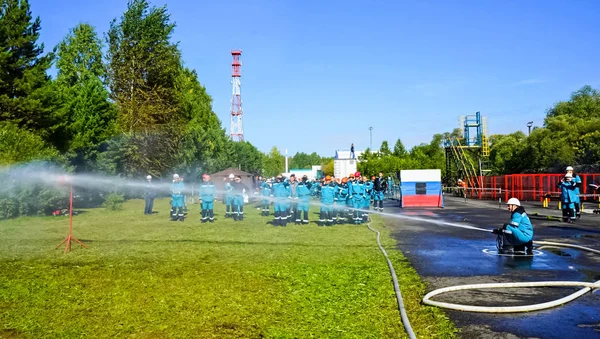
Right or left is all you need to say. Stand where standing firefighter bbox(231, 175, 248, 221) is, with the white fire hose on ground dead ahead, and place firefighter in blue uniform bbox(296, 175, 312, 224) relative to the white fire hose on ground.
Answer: left

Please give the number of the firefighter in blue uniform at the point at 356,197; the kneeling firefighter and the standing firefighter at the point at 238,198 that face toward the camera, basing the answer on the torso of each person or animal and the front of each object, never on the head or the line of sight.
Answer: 2

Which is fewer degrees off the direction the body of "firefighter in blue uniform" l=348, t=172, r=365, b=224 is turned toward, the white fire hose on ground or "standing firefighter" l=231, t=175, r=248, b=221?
the white fire hose on ground

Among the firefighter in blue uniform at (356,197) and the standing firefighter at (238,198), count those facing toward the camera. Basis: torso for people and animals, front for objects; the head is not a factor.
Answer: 2

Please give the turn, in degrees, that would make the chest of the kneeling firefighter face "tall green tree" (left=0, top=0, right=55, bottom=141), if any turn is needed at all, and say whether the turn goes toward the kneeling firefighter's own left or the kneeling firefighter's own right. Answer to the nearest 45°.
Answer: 0° — they already face it

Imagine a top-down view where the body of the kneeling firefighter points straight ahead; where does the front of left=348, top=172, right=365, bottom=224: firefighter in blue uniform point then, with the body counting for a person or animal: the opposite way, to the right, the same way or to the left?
to the left

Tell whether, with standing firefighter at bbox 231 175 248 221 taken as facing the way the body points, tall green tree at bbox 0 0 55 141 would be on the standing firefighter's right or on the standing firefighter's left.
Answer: on the standing firefighter's right

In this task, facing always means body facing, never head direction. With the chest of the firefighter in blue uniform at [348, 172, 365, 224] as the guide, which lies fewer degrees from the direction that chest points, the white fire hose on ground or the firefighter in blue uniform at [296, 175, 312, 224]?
the white fire hose on ground

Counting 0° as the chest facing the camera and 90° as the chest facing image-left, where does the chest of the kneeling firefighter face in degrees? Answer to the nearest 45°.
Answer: approximately 90°

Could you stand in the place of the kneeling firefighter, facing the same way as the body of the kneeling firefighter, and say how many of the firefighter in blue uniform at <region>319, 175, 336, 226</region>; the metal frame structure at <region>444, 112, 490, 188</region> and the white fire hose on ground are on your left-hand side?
1
